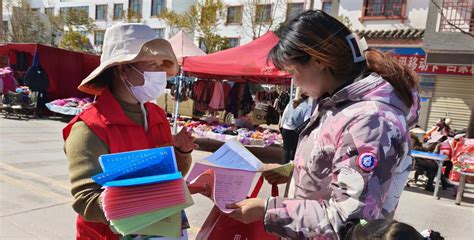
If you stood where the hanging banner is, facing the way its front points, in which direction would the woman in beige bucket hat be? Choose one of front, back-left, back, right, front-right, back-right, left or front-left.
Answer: front

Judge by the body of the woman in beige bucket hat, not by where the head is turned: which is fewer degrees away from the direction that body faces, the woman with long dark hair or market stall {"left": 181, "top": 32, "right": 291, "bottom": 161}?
the woman with long dark hair

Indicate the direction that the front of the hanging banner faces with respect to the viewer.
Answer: facing the viewer

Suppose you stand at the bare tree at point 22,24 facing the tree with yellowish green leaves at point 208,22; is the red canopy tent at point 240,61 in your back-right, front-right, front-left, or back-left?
front-right

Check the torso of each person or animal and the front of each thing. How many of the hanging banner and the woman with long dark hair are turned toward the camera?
1

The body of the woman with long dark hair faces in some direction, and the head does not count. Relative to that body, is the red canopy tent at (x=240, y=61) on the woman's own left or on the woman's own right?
on the woman's own right

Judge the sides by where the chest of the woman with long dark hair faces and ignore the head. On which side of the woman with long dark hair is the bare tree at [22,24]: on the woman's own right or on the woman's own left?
on the woman's own right

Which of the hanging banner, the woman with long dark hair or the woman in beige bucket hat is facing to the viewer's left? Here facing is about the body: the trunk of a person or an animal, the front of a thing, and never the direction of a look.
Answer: the woman with long dark hair

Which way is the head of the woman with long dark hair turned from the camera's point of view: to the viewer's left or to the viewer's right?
to the viewer's left

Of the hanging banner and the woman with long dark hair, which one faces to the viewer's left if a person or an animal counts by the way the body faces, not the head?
the woman with long dark hair

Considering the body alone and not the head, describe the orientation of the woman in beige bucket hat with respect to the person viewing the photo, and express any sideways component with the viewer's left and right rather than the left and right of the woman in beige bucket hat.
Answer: facing the viewer and to the right of the viewer

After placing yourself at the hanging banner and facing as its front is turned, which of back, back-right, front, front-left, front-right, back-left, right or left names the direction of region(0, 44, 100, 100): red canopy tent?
front-right

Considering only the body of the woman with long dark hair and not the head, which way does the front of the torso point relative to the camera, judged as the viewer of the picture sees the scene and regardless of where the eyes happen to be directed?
to the viewer's left

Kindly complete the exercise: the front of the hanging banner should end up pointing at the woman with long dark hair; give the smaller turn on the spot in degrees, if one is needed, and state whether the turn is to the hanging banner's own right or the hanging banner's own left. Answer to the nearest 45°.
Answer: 0° — it already faces them
